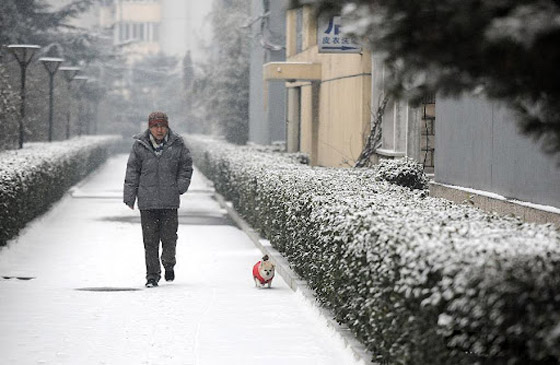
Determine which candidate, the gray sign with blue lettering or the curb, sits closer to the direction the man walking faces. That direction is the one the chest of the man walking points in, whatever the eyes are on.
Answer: the curb

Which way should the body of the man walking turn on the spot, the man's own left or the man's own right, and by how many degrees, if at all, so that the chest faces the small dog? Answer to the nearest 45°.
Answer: approximately 45° to the man's own left

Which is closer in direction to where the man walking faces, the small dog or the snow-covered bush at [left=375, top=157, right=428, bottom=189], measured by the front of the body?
the small dog

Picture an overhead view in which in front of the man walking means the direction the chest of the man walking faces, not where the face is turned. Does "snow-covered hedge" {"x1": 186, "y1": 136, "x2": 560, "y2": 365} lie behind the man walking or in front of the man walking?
in front

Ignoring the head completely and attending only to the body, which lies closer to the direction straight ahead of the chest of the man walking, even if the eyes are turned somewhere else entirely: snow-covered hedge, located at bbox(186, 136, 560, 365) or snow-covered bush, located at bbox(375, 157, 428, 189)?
the snow-covered hedge

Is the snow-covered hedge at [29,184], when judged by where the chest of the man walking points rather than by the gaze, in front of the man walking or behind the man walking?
behind

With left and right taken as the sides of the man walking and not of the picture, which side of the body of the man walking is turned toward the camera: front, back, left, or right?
front

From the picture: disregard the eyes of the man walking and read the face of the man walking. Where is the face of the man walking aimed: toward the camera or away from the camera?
toward the camera

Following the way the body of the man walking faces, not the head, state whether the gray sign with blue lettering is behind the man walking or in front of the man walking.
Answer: behind

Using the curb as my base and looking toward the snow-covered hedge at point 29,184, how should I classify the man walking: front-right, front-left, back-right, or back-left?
front-left

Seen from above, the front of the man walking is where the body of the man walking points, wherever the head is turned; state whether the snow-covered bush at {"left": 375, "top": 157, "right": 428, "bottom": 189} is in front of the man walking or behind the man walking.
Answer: behind
